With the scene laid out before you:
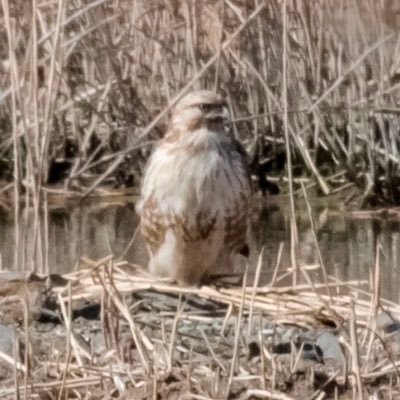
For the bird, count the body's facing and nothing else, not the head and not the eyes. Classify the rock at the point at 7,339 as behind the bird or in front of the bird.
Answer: in front

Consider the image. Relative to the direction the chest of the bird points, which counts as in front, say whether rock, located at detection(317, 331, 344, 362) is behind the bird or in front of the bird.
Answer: in front

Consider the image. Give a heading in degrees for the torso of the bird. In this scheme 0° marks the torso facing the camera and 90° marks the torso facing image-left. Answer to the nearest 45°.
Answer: approximately 0°
